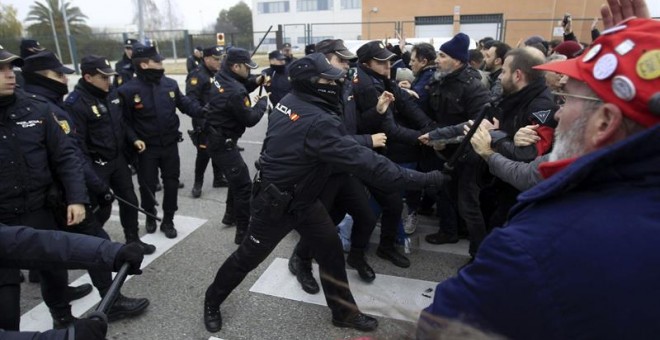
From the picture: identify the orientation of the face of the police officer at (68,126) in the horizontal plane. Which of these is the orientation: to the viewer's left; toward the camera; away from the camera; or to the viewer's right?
to the viewer's right

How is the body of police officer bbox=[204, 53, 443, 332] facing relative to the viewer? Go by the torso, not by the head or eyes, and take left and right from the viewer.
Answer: facing to the right of the viewer

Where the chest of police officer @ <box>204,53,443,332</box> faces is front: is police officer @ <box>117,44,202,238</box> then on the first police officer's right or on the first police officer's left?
on the first police officer's left

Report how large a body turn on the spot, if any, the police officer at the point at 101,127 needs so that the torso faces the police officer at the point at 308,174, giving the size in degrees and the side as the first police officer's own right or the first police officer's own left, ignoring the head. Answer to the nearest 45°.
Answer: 0° — they already face them

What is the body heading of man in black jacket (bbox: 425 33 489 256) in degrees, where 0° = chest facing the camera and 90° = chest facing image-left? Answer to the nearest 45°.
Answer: approximately 45°

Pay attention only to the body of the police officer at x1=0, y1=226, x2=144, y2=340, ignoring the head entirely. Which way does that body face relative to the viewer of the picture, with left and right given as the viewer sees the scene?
facing to the right of the viewer

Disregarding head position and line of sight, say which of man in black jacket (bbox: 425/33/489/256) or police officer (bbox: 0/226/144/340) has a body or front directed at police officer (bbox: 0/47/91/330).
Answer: the man in black jacket

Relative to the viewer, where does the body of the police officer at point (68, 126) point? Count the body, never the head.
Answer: to the viewer's right

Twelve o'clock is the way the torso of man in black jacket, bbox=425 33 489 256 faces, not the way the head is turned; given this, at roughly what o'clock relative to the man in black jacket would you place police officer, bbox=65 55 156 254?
The police officer is roughly at 1 o'clock from the man in black jacket.

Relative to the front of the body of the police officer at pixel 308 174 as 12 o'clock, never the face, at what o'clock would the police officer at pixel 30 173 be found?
the police officer at pixel 30 173 is roughly at 6 o'clock from the police officer at pixel 308 174.

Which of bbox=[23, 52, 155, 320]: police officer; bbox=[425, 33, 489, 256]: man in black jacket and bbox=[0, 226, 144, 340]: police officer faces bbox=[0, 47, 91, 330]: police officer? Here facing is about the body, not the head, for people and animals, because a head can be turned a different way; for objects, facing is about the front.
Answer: the man in black jacket

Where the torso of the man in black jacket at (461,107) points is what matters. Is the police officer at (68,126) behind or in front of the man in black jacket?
in front

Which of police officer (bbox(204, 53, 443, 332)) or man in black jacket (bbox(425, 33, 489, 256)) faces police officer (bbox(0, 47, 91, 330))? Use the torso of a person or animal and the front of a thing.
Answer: the man in black jacket

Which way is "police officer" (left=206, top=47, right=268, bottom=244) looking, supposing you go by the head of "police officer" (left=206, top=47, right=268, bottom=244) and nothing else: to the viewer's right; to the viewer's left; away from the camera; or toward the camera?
to the viewer's right

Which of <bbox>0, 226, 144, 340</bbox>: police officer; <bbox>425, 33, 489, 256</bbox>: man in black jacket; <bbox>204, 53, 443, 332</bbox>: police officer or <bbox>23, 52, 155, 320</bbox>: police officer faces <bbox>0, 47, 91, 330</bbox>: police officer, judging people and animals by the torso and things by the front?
the man in black jacket

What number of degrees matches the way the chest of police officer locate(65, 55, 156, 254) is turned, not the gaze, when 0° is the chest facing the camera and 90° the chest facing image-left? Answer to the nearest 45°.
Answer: approximately 315°

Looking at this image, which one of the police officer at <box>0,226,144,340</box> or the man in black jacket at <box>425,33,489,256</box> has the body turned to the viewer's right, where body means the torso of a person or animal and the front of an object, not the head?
the police officer

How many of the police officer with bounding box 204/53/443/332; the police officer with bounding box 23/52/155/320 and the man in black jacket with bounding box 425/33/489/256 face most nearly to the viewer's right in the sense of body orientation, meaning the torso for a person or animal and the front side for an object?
2

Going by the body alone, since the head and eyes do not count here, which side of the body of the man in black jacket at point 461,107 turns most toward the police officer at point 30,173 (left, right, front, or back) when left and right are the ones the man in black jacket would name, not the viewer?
front
